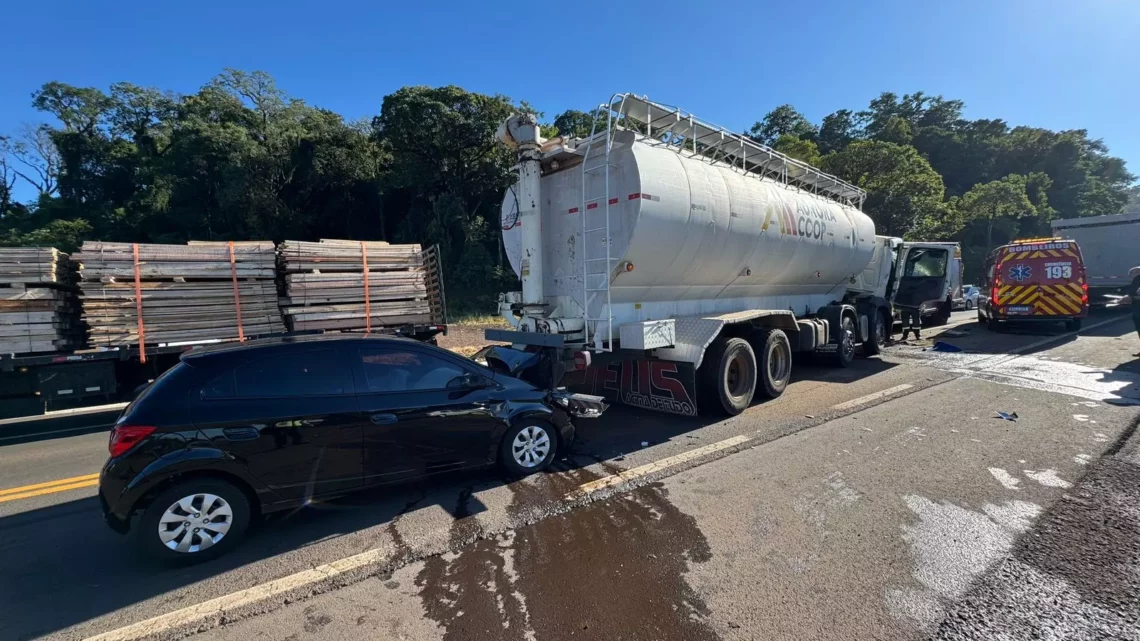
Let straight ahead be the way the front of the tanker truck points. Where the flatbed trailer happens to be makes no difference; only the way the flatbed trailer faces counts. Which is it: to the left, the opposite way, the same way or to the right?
the opposite way

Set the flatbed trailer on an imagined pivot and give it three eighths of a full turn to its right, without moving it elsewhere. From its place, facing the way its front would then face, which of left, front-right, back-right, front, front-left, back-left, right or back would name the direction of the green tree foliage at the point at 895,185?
front-right

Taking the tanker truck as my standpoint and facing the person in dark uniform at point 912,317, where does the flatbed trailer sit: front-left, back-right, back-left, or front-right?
back-left

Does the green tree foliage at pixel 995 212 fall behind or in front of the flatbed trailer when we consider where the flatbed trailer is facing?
behind

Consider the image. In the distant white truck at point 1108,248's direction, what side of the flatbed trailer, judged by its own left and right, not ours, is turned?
back

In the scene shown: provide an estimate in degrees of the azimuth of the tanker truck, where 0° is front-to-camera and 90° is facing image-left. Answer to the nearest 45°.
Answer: approximately 225°

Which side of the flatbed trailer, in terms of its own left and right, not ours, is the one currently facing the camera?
left

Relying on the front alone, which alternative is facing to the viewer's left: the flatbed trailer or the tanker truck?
the flatbed trailer

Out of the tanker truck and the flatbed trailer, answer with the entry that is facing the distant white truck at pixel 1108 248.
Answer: the tanker truck

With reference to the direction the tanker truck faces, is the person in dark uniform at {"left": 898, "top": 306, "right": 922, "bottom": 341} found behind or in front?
in front

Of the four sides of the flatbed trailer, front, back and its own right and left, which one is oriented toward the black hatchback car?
left

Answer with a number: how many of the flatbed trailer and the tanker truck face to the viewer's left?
1

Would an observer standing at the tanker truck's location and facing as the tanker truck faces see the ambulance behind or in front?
in front

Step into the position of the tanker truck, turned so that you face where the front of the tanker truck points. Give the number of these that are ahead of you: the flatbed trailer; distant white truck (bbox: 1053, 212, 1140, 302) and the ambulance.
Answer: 2

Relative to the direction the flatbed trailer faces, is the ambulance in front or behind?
behind
